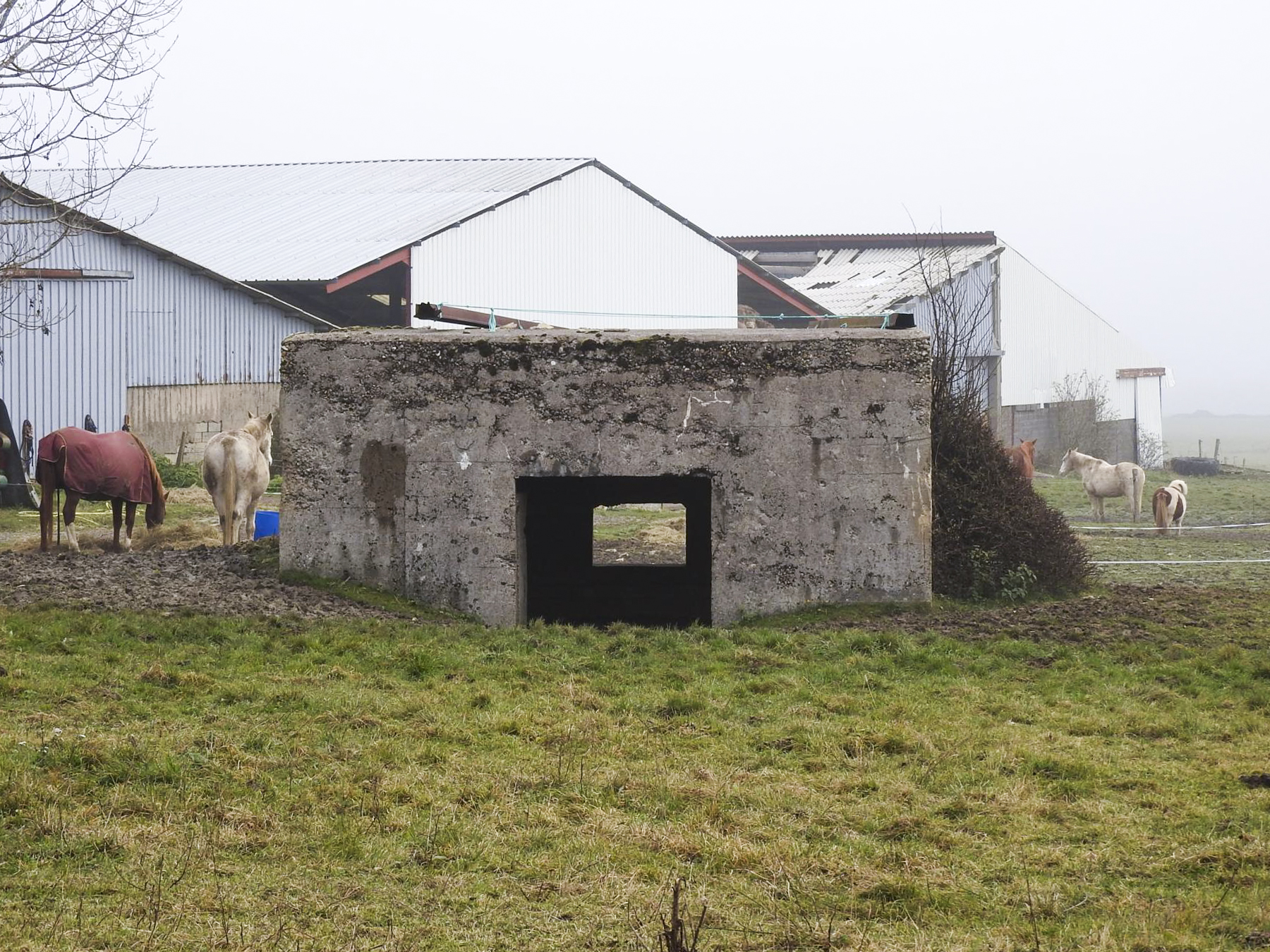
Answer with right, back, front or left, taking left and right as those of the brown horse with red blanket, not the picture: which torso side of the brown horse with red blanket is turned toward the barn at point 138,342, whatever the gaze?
left

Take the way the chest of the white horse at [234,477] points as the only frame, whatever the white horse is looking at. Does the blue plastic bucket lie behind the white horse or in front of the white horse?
in front

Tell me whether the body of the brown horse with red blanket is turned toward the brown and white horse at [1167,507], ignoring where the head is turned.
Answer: yes

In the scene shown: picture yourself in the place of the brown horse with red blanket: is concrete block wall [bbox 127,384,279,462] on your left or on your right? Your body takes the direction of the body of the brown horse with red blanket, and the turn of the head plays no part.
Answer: on your left

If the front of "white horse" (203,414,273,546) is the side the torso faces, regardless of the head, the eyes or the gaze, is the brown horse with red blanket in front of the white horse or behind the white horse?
behind

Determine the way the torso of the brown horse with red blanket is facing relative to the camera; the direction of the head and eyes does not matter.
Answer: to the viewer's right

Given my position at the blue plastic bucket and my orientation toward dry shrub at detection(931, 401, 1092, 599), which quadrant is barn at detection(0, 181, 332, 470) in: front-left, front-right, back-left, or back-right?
back-left

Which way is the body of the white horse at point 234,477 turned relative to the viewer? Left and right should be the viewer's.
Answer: facing away from the viewer and to the right of the viewer

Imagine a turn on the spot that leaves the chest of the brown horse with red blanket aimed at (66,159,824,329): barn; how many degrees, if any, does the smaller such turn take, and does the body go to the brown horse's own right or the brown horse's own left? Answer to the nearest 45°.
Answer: approximately 45° to the brown horse's own left

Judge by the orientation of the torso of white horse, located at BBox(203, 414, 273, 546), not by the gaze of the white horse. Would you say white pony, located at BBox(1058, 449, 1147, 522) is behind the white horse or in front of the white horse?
in front

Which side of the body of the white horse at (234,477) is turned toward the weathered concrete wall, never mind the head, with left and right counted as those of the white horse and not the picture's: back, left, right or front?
right

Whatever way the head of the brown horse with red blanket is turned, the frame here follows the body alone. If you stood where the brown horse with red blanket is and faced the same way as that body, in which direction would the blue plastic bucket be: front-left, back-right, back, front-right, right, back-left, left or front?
front-left
